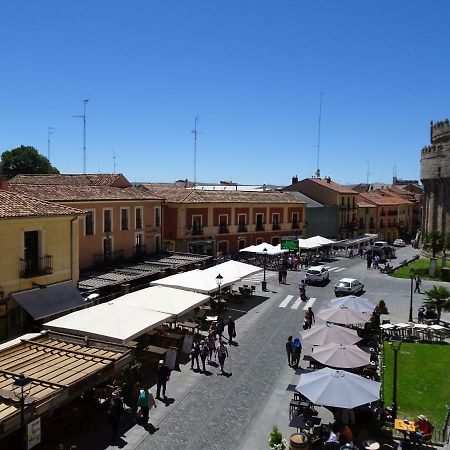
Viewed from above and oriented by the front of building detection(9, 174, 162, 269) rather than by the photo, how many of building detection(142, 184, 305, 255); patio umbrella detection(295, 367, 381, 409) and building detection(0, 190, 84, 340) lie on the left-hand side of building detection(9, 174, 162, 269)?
1

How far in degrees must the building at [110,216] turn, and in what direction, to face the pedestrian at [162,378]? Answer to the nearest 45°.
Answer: approximately 45° to its right

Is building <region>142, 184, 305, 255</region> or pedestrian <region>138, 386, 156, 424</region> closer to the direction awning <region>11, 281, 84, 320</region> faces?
the pedestrian

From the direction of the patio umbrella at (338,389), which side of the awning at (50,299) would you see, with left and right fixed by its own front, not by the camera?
front

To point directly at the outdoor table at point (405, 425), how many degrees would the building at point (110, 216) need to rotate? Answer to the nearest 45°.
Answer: approximately 45° to its right

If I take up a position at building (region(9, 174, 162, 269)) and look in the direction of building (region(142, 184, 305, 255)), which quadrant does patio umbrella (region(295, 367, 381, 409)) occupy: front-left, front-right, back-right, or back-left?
back-right

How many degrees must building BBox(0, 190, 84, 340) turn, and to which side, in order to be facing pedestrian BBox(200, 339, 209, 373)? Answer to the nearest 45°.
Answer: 0° — it already faces them

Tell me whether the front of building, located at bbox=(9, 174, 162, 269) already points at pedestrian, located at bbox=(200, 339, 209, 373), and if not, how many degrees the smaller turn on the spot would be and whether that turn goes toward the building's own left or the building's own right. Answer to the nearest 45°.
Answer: approximately 45° to the building's own right

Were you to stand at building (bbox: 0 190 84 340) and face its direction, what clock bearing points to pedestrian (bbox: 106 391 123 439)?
The pedestrian is roughly at 1 o'clock from the building.

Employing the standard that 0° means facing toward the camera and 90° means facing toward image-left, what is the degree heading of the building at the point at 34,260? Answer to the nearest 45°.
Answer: approximately 315°

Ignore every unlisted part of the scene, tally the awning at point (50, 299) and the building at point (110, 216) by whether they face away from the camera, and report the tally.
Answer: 0

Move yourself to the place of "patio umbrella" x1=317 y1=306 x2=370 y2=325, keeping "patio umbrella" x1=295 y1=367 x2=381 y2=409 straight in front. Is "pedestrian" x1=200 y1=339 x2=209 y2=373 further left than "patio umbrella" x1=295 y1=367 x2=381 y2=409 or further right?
right

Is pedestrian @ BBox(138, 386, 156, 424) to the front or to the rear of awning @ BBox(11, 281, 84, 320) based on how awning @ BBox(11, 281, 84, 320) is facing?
to the front

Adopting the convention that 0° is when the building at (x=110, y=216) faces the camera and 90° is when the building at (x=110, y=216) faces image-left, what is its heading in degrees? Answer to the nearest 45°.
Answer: approximately 315°

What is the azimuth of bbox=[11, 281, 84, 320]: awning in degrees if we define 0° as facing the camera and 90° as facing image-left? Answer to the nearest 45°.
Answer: approximately 315°

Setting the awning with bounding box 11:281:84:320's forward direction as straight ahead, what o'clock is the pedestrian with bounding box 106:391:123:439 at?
The pedestrian is roughly at 1 o'clock from the awning.

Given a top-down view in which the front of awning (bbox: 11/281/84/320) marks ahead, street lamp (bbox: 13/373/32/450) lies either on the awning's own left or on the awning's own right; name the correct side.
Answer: on the awning's own right
